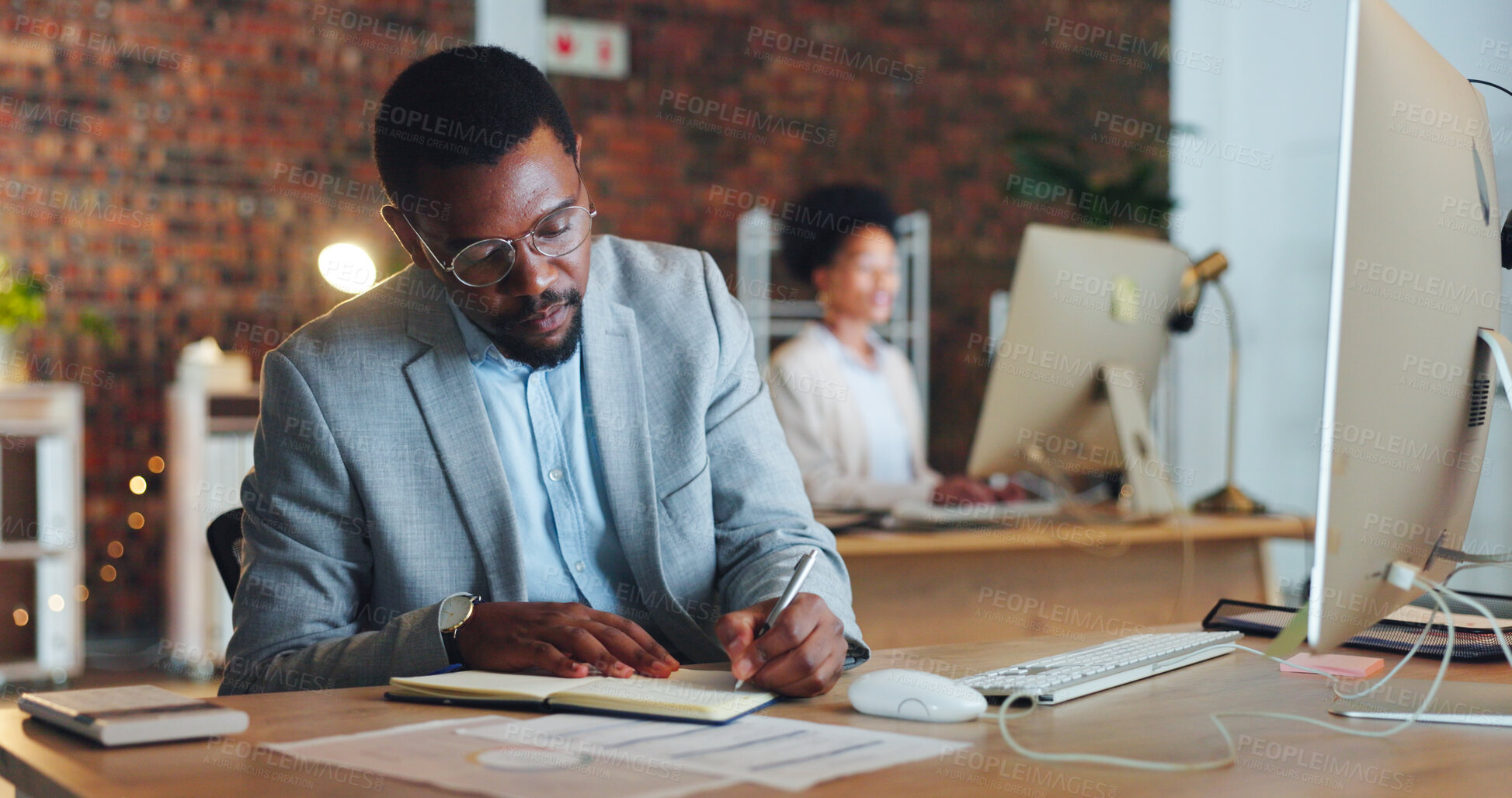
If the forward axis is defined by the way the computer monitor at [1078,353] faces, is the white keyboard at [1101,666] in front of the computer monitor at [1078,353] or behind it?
behind

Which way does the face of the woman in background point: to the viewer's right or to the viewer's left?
to the viewer's right

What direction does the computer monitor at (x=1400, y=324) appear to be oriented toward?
to the viewer's left

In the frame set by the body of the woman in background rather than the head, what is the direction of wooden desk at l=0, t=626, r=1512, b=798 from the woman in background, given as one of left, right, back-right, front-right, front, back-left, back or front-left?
front-right

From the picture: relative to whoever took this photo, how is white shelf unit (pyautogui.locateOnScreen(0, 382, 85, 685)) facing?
facing the viewer

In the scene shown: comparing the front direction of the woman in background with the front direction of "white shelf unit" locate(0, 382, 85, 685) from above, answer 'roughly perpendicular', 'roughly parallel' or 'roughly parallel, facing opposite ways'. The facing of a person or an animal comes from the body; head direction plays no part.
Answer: roughly parallel

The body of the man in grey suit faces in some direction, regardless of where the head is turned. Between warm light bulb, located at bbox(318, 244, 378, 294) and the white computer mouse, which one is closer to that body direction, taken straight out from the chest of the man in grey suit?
the white computer mouse

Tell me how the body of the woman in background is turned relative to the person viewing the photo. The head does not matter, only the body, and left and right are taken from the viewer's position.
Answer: facing the viewer and to the right of the viewer

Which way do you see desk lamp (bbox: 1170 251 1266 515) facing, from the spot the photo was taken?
facing to the left of the viewer
